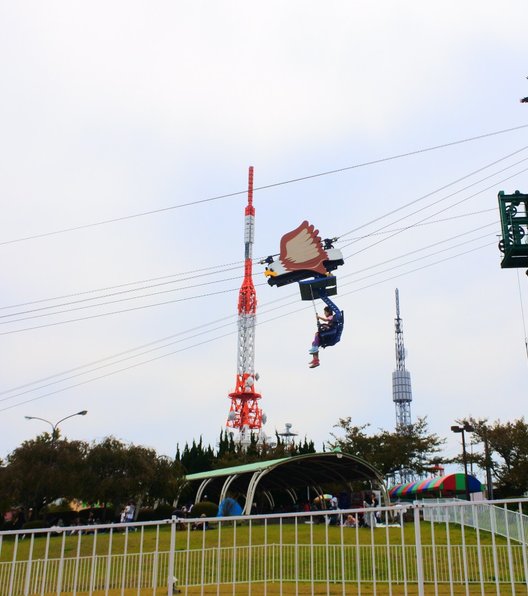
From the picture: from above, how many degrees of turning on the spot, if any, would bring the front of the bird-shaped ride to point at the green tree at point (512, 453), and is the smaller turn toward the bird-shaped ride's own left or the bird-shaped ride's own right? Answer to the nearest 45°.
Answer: approximately 135° to the bird-shaped ride's own right

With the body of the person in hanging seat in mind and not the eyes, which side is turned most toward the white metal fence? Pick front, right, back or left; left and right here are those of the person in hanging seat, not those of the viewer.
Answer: left

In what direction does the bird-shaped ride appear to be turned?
to the viewer's left

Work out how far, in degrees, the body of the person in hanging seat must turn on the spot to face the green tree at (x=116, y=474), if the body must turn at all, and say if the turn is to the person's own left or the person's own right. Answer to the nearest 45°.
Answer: approximately 45° to the person's own right

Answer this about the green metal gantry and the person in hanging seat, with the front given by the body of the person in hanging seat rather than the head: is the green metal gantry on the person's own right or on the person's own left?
on the person's own left

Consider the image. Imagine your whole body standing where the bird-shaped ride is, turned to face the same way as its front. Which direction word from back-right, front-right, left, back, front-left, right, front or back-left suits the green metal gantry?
back-left

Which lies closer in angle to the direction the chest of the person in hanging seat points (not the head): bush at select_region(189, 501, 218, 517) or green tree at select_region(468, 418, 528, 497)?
the bush

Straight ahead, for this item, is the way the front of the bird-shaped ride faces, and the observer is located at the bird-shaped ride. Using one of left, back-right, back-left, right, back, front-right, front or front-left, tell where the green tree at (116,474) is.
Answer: front-right

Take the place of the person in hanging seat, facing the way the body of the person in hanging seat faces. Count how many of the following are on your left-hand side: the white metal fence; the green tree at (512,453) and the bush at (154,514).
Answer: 1

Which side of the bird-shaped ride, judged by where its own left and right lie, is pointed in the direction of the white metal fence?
left

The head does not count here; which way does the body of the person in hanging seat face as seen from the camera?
to the viewer's left
